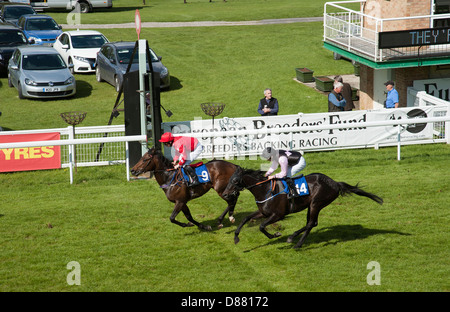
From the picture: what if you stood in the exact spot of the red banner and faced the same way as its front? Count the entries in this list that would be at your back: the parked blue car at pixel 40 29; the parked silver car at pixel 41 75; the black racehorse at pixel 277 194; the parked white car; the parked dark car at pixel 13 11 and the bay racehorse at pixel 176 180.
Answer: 4

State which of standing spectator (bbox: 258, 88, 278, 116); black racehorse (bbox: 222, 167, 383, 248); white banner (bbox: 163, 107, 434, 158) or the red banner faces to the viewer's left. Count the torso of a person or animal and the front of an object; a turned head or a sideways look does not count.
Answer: the black racehorse

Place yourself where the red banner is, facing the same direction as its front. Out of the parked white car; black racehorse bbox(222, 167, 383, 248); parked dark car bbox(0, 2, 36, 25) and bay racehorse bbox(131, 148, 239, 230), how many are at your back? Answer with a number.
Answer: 2

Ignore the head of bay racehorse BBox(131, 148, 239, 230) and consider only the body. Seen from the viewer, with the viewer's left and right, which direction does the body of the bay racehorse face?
facing to the left of the viewer

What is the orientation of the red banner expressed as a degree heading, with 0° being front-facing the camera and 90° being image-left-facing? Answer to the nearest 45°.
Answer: approximately 0°

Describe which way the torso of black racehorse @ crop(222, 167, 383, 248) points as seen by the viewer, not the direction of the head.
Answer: to the viewer's left

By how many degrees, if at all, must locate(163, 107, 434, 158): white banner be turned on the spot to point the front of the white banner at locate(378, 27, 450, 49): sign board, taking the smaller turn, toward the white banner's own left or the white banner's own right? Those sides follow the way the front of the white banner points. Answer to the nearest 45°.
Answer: approximately 135° to the white banner's own left

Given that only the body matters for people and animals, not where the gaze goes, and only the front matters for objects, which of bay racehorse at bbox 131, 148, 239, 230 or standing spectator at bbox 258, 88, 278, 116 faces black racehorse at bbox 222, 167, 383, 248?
the standing spectator

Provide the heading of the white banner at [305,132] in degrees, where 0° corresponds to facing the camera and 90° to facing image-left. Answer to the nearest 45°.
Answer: approximately 0°

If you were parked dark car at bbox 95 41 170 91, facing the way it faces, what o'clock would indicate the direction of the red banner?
The red banner is roughly at 2 o'clock from the parked dark car.

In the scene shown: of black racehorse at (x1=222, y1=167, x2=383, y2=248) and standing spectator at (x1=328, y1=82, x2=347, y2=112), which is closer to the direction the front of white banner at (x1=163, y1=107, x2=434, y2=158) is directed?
the black racehorse

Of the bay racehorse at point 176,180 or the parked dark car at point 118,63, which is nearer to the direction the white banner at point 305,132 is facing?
the bay racehorse

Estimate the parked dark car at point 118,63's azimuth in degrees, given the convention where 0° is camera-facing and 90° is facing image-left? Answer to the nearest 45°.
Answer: approximately 315°

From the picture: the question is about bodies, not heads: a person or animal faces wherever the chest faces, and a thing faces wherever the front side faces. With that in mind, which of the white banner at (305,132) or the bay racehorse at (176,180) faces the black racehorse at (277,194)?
the white banner
